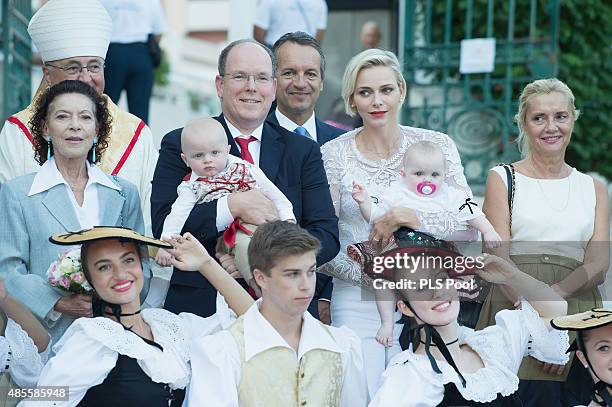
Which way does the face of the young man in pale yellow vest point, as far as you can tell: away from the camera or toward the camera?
toward the camera

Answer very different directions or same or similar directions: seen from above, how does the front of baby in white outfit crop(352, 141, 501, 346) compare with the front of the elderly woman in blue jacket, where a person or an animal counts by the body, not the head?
same or similar directions

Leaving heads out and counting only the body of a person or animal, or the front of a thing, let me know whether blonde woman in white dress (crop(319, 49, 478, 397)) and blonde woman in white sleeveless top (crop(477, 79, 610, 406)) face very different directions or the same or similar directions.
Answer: same or similar directions

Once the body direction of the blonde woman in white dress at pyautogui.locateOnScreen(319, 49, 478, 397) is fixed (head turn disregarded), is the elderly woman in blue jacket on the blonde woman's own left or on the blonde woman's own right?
on the blonde woman's own right

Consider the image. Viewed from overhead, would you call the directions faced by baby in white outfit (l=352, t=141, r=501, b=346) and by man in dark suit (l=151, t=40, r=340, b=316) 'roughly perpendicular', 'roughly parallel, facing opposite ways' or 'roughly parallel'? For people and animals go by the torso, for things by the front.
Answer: roughly parallel

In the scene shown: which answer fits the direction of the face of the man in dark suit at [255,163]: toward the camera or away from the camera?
toward the camera

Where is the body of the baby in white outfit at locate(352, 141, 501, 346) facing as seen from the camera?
toward the camera

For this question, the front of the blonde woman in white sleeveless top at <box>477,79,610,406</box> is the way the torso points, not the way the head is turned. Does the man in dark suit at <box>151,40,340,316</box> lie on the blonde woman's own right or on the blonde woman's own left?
on the blonde woman's own right

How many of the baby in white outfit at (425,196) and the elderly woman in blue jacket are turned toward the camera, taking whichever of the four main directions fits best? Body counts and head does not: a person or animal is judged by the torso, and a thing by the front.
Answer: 2

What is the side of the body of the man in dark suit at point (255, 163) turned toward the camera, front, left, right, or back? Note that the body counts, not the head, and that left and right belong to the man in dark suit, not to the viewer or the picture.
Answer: front

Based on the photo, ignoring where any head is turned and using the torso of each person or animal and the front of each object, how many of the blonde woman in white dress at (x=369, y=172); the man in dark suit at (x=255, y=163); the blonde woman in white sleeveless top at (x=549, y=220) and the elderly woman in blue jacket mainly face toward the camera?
4

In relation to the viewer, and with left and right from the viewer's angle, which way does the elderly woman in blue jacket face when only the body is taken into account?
facing the viewer

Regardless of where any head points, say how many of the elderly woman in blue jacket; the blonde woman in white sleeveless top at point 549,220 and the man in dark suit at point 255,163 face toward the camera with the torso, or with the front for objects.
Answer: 3

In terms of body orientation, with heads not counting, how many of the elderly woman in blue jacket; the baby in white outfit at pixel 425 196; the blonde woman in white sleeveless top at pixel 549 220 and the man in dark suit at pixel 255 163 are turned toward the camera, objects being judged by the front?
4

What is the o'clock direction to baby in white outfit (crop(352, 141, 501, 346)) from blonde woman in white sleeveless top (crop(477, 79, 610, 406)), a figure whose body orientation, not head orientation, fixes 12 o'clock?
The baby in white outfit is roughly at 2 o'clock from the blonde woman in white sleeveless top.
